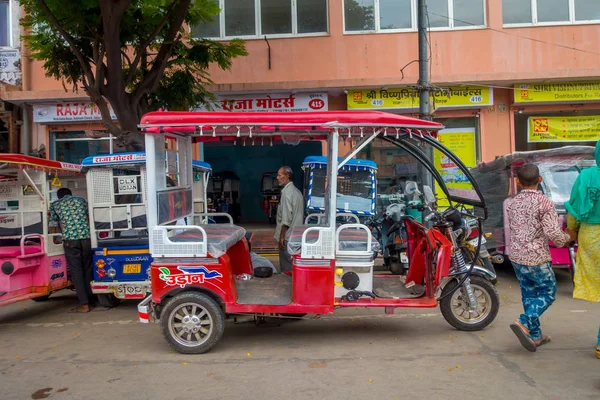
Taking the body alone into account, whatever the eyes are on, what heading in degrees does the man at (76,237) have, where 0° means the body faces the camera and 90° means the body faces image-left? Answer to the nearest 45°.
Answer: approximately 135°

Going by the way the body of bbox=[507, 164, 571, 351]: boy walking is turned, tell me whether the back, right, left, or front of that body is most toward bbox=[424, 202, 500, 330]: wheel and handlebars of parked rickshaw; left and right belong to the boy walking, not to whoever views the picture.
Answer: left

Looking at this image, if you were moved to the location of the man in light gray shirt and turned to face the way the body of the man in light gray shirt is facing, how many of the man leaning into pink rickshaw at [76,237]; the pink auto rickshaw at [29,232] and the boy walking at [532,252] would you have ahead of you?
2

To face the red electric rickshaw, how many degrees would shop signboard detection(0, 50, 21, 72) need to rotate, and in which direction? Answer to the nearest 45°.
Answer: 0° — it already faces it

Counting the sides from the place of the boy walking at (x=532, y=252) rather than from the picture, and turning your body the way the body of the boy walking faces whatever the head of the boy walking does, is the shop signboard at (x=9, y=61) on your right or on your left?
on your left

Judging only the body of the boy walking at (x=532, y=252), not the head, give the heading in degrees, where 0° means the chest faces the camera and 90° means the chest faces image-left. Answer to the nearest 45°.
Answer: approximately 225°

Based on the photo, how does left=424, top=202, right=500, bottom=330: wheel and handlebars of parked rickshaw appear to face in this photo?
to the viewer's right

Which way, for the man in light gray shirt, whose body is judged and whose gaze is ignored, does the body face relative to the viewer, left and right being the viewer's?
facing to the left of the viewer

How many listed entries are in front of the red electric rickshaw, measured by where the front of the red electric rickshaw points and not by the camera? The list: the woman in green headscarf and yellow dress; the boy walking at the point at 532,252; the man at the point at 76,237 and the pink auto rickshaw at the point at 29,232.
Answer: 2

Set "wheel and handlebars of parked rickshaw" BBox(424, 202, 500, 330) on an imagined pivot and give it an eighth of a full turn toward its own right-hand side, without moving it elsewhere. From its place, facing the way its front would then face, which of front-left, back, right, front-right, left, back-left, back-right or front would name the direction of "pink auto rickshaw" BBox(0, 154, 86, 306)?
back-right

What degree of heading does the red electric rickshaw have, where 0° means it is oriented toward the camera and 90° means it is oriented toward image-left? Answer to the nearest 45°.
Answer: approximately 270°

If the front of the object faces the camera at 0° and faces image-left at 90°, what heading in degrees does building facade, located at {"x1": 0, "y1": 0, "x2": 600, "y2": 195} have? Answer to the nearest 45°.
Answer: approximately 0°
